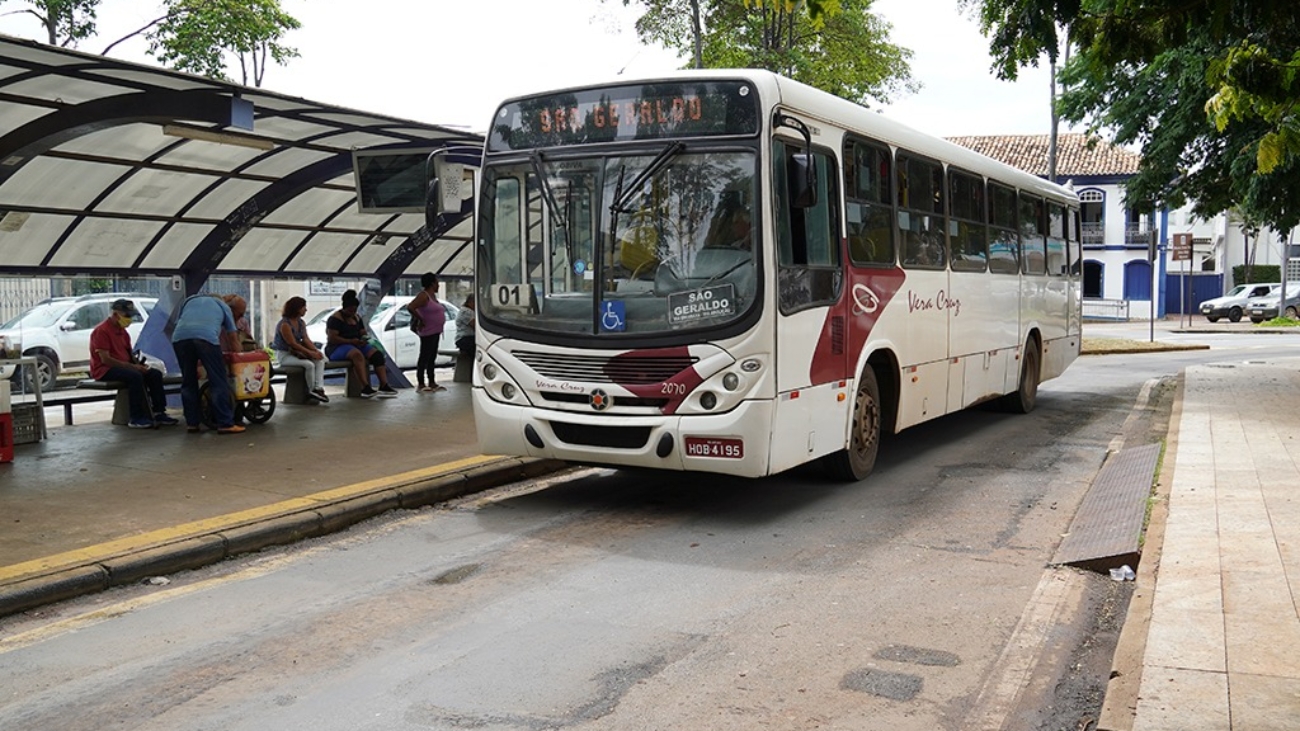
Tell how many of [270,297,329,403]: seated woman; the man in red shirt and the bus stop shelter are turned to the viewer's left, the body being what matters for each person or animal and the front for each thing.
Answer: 0

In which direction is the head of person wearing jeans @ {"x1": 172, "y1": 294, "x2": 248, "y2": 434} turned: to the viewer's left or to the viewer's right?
to the viewer's right

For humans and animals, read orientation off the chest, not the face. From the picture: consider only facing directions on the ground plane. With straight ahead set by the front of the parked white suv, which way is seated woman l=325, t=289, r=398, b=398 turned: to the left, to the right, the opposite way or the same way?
to the left

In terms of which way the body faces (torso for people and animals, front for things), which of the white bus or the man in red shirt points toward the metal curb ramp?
the man in red shirt

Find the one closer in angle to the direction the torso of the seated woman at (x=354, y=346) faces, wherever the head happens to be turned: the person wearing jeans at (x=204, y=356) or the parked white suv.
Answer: the person wearing jeans

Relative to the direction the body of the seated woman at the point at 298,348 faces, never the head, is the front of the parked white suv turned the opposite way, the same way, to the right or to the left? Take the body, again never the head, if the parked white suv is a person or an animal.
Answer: to the right

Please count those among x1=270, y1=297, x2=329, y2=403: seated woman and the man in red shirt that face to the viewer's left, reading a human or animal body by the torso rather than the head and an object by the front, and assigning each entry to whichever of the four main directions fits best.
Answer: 0

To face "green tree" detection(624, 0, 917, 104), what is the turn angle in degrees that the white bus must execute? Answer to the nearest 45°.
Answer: approximately 135° to its right

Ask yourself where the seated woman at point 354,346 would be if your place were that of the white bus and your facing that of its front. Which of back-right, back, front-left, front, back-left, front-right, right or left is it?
right

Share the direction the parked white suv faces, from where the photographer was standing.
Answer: facing the viewer and to the left of the viewer

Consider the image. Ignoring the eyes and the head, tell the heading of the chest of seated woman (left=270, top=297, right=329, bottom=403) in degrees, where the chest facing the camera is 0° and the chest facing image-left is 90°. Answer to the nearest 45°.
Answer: approximately 315°

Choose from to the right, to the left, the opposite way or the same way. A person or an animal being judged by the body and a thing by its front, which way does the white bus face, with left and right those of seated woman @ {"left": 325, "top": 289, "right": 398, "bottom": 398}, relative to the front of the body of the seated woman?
to the right

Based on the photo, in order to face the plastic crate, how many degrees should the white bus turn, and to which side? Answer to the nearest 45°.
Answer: approximately 45° to its right

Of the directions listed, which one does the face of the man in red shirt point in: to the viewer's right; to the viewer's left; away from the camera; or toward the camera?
to the viewer's right
